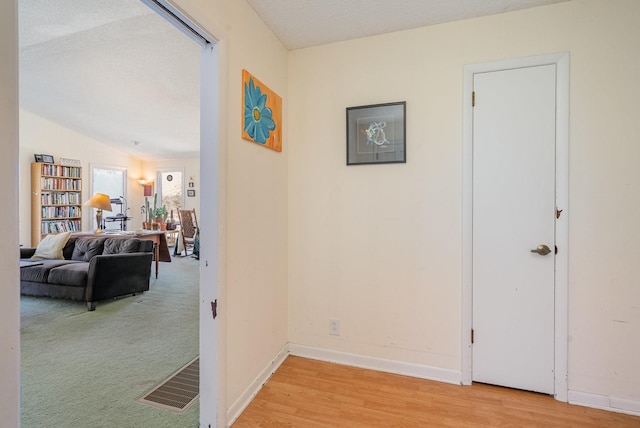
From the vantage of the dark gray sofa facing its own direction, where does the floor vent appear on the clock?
The floor vent is roughly at 10 o'clock from the dark gray sofa.

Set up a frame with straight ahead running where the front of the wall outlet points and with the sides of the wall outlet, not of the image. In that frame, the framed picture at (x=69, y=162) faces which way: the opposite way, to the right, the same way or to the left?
to the left

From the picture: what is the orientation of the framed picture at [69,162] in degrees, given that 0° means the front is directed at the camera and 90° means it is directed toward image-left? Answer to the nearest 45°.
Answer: approximately 315°

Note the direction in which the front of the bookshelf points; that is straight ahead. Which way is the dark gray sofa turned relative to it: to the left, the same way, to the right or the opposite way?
to the right

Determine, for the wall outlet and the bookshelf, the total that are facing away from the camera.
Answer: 0

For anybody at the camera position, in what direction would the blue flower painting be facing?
facing the viewer and to the right of the viewer

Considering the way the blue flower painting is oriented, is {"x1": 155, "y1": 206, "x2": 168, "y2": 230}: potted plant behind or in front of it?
behind

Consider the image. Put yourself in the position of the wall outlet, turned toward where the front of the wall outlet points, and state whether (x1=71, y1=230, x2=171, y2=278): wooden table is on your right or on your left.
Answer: on your right

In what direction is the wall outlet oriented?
toward the camera

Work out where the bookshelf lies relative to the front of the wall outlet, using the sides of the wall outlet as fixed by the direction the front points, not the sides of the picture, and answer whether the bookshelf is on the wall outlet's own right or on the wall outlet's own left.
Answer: on the wall outlet's own right

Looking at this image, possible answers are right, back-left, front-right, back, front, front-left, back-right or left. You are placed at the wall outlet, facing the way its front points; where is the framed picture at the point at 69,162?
back-right

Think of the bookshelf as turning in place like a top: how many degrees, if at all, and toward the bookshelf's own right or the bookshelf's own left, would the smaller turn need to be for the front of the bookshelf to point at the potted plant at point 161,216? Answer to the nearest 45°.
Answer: approximately 45° to the bookshelf's own left

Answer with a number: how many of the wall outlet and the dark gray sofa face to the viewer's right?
0
